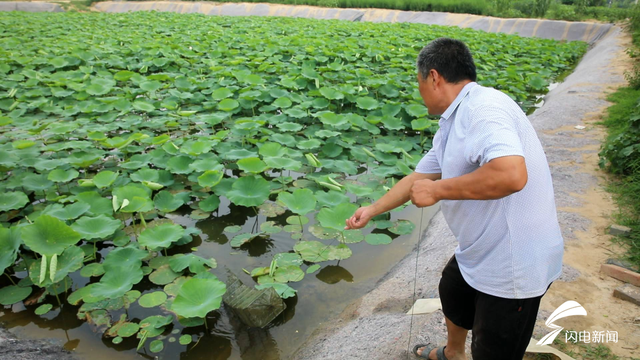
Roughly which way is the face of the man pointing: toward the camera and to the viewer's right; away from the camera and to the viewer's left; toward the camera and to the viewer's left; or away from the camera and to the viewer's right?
away from the camera and to the viewer's left

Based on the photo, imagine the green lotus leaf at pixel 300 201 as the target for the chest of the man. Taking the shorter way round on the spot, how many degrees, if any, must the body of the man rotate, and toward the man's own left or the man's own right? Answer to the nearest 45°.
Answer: approximately 45° to the man's own right

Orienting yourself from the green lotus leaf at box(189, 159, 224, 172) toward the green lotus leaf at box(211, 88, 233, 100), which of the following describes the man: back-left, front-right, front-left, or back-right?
back-right

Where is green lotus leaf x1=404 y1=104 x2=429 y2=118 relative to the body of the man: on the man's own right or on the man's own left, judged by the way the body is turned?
on the man's own right

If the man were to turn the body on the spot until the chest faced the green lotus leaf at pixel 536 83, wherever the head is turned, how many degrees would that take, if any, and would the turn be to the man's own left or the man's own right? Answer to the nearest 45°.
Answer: approximately 90° to the man's own right

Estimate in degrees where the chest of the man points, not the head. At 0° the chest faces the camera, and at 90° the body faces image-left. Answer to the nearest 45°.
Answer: approximately 90°

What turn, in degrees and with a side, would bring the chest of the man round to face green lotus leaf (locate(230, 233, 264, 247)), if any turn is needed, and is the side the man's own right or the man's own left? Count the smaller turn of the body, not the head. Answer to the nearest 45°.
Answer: approximately 45° to the man's own right
